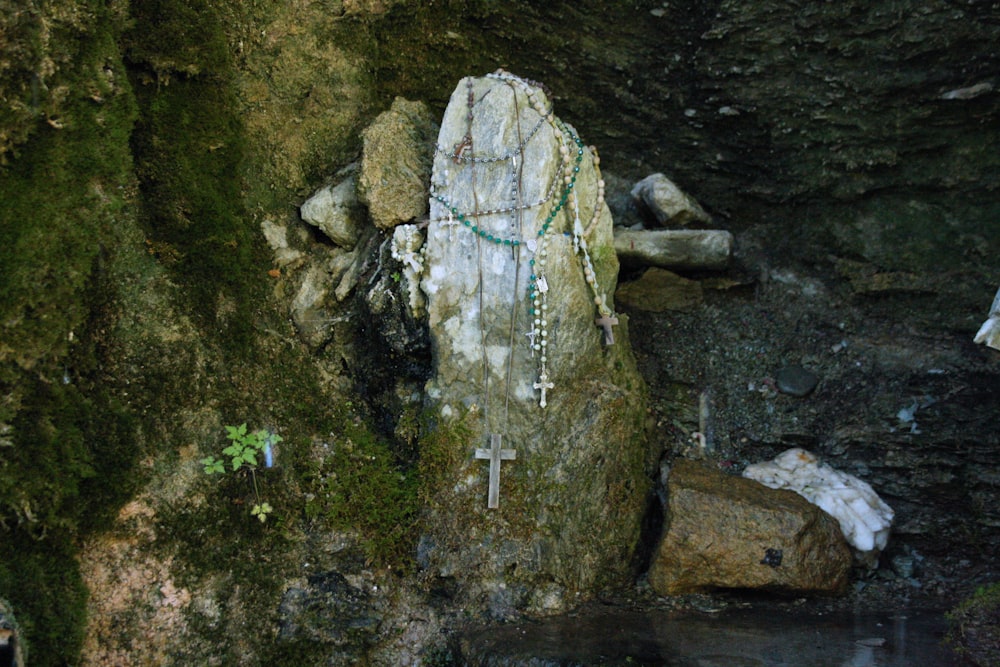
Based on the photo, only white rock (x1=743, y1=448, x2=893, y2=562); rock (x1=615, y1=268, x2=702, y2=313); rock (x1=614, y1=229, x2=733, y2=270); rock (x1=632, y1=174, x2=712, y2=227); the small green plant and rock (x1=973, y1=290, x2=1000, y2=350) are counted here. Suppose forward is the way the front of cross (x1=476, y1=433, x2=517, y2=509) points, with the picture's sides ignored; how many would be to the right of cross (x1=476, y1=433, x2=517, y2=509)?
1

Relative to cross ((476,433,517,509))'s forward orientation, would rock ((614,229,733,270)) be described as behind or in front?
behind

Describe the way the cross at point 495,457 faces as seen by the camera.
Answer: facing the viewer

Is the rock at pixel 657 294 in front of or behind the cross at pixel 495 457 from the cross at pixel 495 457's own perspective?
behind

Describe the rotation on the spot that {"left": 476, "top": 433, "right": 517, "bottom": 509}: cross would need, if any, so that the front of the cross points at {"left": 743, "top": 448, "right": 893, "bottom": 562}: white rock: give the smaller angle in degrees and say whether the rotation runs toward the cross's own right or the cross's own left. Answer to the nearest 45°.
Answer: approximately 90° to the cross's own left

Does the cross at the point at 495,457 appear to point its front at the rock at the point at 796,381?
no

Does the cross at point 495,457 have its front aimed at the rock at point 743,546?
no

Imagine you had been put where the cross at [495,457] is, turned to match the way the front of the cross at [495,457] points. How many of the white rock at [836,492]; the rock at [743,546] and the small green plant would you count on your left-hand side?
2
